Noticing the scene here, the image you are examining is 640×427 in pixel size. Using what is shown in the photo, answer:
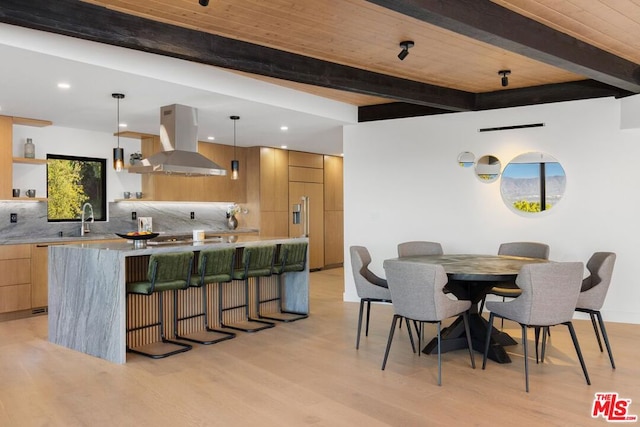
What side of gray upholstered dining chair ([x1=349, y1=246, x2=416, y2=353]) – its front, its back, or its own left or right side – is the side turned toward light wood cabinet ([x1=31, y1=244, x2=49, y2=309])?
back

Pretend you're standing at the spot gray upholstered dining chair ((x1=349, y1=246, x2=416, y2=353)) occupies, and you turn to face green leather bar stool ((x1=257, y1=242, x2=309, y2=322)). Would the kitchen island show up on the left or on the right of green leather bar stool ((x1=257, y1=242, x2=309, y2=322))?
left

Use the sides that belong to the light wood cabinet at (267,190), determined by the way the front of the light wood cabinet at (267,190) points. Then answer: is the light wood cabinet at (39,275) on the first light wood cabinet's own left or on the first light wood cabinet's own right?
on the first light wood cabinet's own right

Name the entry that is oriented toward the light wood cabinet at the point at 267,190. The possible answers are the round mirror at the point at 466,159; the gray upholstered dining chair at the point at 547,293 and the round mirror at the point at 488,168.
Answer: the gray upholstered dining chair

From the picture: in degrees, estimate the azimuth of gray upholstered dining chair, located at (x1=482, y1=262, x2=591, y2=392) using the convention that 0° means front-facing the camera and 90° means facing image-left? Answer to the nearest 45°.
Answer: approximately 135°

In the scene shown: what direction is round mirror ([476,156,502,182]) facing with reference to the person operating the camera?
facing the viewer

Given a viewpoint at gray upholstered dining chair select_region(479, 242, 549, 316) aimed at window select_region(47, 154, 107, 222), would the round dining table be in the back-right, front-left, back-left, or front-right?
front-left

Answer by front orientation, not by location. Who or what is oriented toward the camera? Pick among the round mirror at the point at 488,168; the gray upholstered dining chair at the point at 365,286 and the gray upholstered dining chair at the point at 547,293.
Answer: the round mirror

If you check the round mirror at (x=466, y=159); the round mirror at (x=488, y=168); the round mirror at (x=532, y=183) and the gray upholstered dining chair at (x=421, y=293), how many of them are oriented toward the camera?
3

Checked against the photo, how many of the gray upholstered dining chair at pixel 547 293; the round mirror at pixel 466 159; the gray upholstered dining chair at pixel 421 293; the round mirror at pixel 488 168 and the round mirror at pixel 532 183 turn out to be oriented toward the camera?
3

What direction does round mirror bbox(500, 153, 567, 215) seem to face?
toward the camera

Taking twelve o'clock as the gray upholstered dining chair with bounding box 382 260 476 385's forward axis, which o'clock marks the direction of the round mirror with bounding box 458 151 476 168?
The round mirror is roughly at 11 o'clock from the gray upholstered dining chair.

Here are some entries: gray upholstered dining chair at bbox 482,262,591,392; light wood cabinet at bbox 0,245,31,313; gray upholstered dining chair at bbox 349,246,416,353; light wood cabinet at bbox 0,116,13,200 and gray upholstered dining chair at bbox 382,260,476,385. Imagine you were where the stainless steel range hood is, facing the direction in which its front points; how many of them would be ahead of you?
3

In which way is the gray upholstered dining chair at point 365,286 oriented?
to the viewer's right

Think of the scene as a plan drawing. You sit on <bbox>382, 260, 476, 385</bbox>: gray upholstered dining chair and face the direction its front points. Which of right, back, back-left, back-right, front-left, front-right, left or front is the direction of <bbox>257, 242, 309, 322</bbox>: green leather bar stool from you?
left

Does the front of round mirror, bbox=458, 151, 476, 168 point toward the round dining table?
yes

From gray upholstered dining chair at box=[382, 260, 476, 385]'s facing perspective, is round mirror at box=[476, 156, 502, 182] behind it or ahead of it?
ahead

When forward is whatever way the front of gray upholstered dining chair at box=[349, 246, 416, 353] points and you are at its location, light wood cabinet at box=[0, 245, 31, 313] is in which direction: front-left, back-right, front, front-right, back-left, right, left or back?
back

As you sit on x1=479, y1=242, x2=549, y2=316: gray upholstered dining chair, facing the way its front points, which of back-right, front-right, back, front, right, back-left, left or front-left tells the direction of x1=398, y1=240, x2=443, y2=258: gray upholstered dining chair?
front-right

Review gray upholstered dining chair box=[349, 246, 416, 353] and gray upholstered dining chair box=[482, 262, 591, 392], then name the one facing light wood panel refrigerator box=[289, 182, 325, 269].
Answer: gray upholstered dining chair box=[482, 262, 591, 392]
